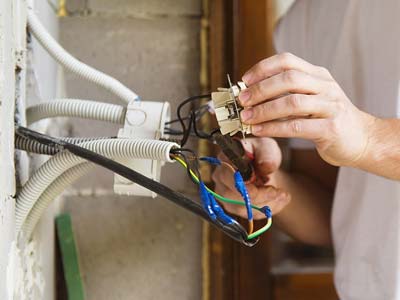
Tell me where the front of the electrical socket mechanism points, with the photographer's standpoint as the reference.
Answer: facing to the right of the viewer
